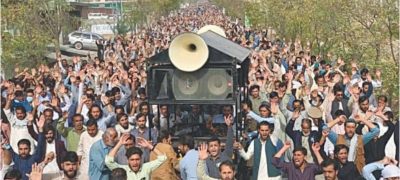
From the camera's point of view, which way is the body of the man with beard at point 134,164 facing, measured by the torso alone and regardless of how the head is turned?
toward the camera

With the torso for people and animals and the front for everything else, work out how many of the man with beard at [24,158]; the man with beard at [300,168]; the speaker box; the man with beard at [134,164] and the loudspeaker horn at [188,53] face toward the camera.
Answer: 5

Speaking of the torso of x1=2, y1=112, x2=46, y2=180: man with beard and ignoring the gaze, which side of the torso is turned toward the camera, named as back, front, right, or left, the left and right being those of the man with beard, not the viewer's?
front

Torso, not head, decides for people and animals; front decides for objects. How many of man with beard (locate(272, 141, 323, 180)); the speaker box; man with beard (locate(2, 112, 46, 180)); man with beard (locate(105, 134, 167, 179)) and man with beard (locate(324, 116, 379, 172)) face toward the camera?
5

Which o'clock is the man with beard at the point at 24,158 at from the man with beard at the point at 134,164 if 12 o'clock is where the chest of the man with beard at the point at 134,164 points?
the man with beard at the point at 24,158 is roughly at 4 o'clock from the man with beard at the point at 134,164.

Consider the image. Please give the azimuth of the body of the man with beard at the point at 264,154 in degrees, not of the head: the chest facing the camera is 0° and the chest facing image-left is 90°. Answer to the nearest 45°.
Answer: approximately 0°

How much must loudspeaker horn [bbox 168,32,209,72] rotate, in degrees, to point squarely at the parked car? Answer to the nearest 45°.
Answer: approximately 180°

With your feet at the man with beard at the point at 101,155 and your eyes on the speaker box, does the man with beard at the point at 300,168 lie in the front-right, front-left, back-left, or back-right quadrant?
front-right

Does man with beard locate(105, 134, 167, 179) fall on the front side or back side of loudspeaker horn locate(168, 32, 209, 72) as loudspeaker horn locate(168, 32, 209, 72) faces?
on the front side

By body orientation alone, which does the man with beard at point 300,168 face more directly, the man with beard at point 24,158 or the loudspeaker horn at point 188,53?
the man with beard

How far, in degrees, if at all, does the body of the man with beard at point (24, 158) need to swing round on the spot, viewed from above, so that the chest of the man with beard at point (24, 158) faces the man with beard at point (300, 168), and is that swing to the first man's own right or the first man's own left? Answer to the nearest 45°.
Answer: approximately 45° to the first man's own left

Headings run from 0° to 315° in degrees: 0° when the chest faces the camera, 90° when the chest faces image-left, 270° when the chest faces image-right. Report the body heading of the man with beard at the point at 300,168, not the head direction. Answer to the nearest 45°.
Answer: approximately 0°

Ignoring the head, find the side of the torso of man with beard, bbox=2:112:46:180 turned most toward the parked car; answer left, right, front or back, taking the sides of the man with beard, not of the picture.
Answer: back

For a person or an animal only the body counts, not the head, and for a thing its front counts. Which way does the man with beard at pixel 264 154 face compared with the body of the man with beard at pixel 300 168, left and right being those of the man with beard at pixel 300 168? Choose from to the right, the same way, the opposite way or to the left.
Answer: the same way

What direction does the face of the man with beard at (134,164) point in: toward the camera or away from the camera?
toward the camera

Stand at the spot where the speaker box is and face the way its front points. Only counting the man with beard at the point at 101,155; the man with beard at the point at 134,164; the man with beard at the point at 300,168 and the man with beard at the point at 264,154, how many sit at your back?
0
